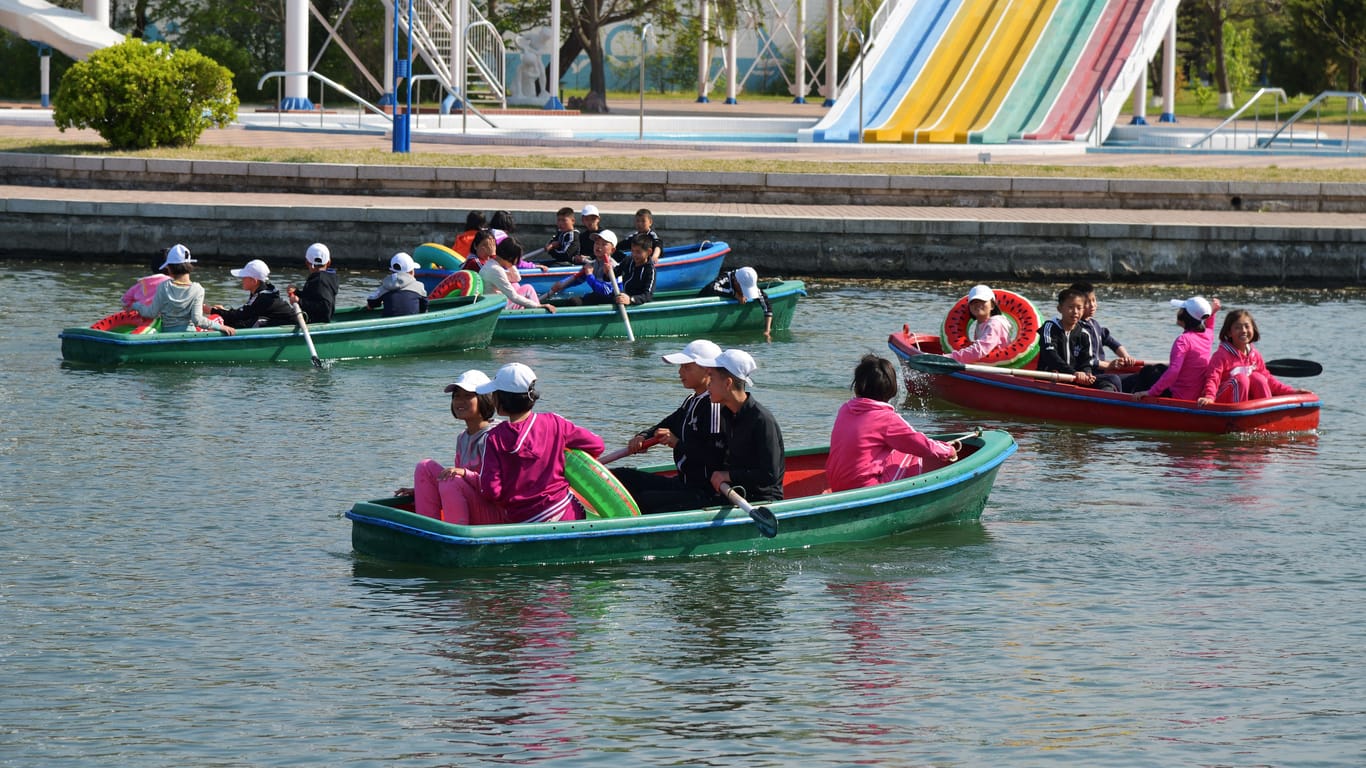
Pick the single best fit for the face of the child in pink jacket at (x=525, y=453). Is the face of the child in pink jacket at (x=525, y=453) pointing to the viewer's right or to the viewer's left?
to the viewer's left

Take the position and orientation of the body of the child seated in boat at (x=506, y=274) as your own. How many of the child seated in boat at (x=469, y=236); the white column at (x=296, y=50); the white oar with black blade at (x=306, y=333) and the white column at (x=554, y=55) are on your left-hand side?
3

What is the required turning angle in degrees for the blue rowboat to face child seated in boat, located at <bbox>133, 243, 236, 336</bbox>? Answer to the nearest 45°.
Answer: approximately 135° to its right

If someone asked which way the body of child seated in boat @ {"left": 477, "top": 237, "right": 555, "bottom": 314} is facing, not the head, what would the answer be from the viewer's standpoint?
to the viewer's right

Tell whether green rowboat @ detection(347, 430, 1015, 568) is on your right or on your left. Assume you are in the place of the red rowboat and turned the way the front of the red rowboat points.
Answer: on your left

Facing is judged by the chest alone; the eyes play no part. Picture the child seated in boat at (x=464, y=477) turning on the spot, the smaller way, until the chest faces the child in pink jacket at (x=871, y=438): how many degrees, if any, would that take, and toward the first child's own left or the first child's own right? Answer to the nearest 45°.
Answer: approximately 135° to the first child's own left

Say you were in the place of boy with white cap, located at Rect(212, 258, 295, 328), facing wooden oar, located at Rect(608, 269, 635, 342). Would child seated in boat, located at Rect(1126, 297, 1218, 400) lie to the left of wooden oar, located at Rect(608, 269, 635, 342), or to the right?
right

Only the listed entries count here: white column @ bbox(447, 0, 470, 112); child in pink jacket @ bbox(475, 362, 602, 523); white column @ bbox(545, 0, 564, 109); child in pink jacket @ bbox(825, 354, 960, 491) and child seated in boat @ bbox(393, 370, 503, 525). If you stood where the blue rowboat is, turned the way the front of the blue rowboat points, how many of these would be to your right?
3

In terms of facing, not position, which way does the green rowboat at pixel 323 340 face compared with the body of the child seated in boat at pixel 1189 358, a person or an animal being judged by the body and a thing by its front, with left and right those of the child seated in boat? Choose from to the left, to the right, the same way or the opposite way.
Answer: to the right
